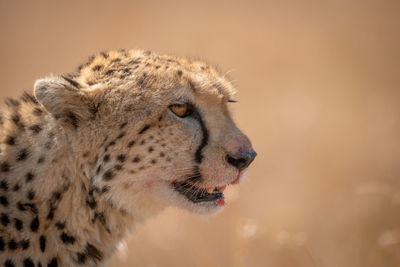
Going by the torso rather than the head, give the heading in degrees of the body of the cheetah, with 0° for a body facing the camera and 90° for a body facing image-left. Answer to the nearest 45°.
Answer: approximately 270°
